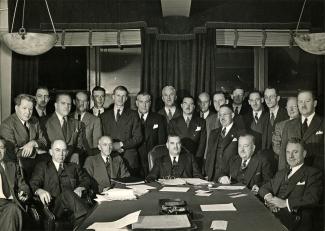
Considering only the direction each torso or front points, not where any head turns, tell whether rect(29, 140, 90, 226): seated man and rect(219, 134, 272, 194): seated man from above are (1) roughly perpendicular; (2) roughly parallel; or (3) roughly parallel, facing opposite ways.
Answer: roughly perpendicular

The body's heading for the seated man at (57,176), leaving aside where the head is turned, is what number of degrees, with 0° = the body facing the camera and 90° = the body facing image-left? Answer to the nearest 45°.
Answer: approximately 0°

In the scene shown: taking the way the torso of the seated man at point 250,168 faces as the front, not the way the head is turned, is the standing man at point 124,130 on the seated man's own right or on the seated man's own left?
on the seated man's own right

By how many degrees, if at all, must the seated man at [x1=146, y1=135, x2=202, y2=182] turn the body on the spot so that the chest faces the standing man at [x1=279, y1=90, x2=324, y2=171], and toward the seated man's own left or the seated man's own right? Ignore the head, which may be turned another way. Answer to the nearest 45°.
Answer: approximately 90° to the seated man's own left
